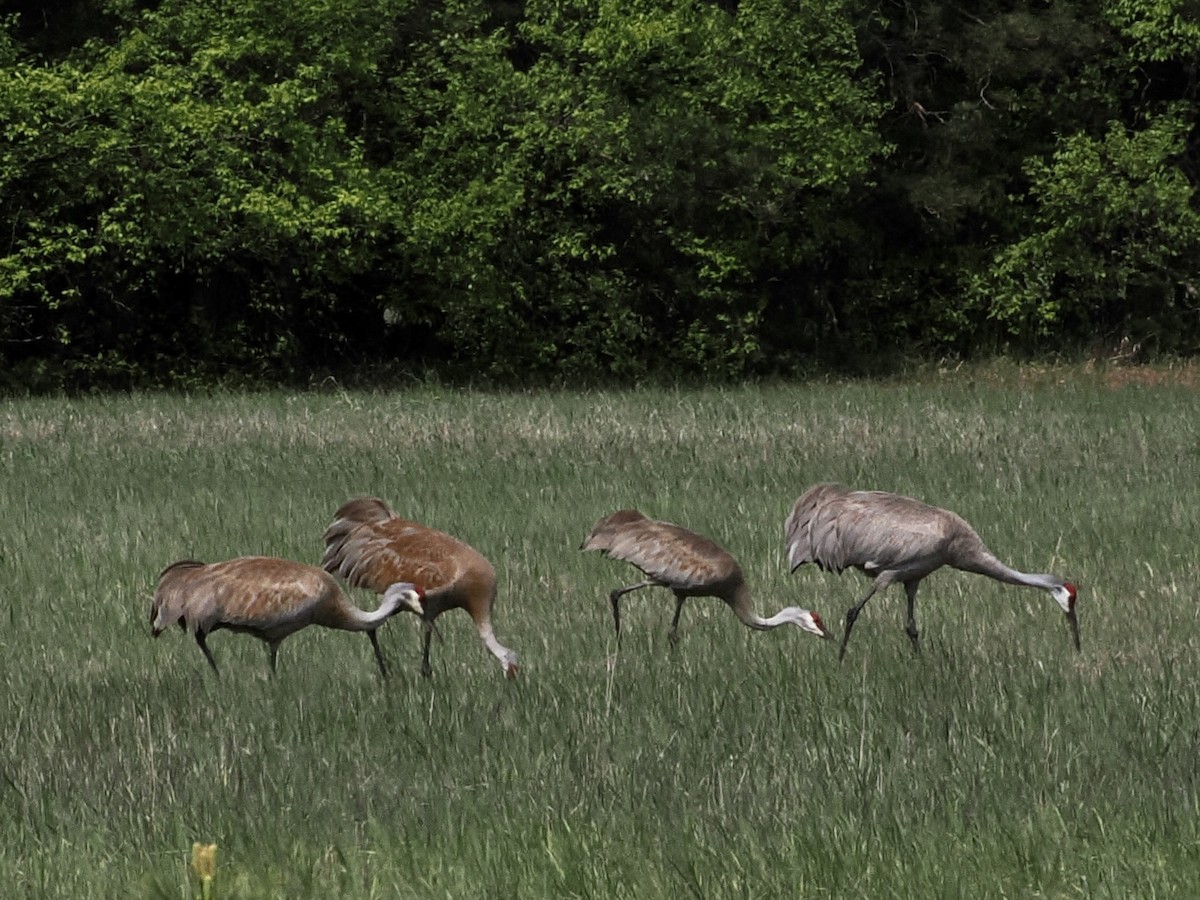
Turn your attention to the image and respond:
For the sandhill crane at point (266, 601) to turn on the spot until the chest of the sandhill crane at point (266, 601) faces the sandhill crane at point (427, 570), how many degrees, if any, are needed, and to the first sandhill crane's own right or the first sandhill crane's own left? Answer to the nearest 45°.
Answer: approximately 45° to the first sandhill crane's own left

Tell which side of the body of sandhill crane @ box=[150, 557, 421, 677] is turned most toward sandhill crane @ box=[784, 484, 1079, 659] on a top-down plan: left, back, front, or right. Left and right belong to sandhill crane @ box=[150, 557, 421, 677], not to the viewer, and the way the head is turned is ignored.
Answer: front

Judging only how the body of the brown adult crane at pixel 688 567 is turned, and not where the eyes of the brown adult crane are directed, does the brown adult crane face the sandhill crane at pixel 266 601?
no

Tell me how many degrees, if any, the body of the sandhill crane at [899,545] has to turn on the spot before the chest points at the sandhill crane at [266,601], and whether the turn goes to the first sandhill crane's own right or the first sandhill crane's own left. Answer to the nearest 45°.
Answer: approximately 135° to the first sandhill crane's own right

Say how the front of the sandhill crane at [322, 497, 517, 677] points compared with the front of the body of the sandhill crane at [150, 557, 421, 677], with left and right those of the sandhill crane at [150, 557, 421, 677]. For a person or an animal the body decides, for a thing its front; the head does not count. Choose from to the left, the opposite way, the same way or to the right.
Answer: the same way

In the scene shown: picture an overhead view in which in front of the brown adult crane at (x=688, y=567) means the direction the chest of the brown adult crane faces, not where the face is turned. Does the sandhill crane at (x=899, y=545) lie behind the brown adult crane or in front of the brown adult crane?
in front

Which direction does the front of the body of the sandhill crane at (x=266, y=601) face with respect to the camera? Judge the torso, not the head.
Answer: to the viewer's right

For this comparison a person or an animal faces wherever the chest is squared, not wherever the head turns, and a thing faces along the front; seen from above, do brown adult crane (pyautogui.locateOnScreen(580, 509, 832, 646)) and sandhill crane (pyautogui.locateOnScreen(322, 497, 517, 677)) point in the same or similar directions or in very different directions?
same or similar directions

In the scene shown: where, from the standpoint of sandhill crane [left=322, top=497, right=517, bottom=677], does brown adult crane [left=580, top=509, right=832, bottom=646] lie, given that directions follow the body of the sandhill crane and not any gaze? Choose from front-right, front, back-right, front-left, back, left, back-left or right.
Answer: front

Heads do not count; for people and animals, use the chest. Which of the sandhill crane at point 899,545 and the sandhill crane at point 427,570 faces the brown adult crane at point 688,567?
the sandhill crane at point 427,570

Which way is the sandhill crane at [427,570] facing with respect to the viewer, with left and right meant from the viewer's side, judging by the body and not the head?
facing to the right of the viewer

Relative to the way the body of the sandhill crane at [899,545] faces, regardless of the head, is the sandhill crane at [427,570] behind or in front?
behind

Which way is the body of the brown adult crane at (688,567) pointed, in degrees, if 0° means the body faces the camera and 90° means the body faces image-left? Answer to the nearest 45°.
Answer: approximately 270°

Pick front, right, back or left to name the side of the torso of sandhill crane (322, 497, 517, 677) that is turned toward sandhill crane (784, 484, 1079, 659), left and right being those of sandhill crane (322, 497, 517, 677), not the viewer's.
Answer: front

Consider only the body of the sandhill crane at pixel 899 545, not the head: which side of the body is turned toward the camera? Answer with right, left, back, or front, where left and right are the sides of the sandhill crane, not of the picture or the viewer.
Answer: right
